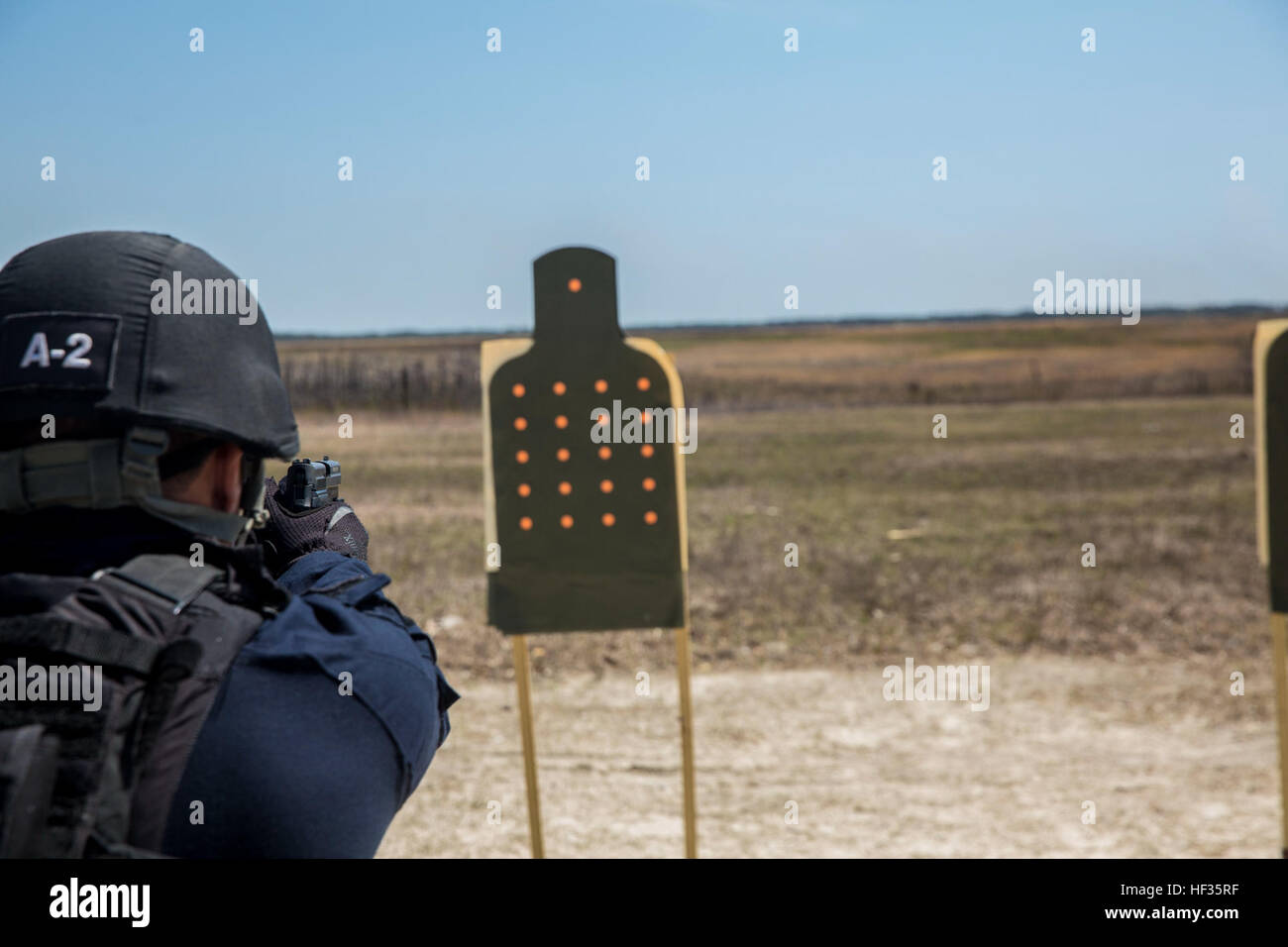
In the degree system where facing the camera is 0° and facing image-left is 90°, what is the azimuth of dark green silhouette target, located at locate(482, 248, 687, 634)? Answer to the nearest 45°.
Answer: approximately 0°
